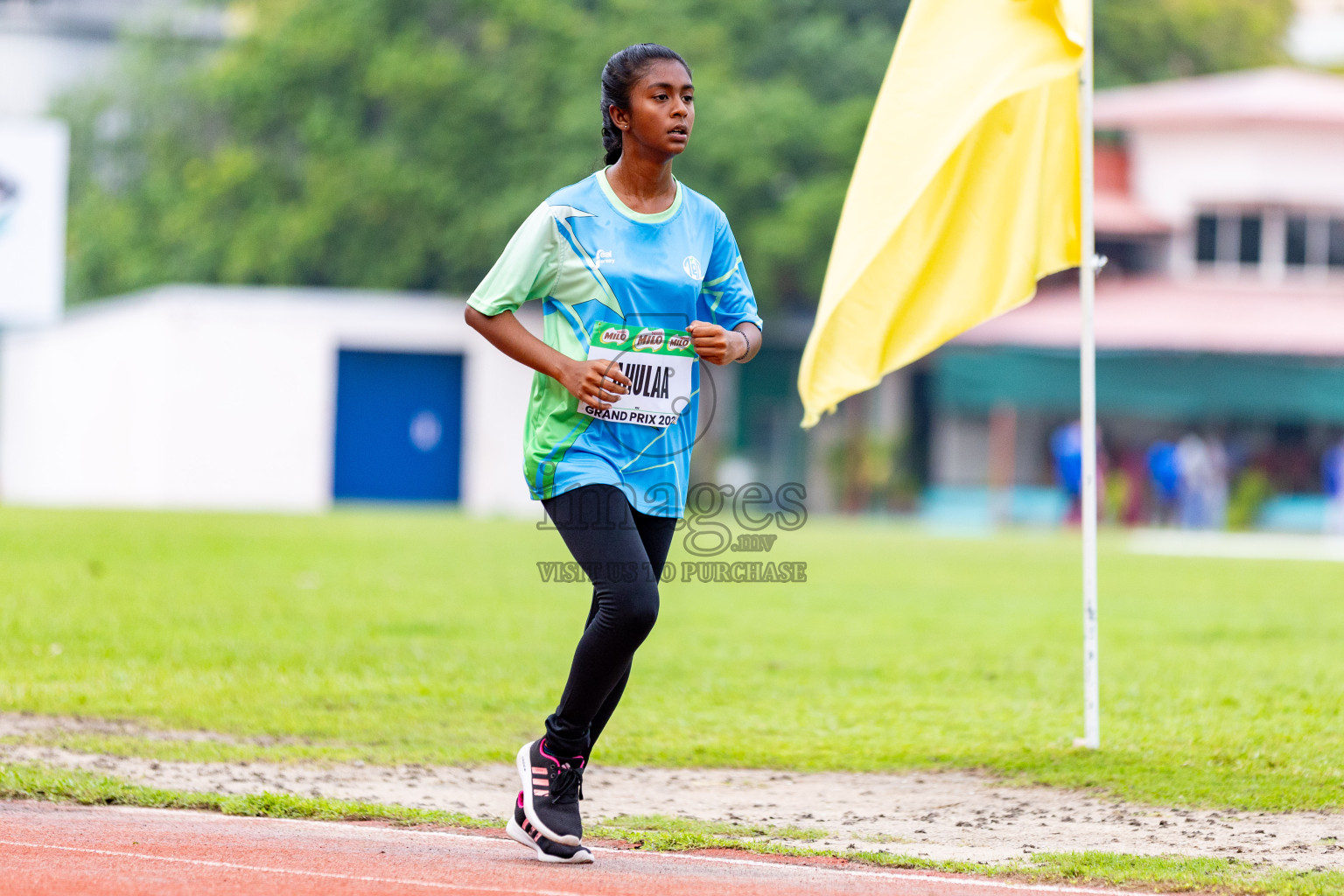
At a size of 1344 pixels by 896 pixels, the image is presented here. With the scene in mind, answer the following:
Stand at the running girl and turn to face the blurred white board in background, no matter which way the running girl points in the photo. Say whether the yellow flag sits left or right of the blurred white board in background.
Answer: right

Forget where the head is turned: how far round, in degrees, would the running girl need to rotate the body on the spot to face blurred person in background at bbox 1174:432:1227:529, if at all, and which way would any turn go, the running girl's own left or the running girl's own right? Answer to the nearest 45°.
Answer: approximately 135° to the running girl's own left

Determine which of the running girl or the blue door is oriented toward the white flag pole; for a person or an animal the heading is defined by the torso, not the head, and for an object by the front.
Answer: the blue door

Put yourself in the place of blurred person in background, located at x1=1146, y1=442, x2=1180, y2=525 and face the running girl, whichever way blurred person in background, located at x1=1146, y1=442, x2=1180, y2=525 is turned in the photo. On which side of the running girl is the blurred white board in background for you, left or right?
right

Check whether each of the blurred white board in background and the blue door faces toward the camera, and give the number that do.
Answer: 2

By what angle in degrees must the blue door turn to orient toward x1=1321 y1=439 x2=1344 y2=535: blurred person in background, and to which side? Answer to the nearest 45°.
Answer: approximately 45° to its left

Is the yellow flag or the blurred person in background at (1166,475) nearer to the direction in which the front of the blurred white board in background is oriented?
the yellow flag

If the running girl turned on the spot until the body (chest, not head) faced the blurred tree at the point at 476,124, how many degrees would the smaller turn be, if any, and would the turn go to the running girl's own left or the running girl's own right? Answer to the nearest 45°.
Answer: approximately 135° to the running girl's own left

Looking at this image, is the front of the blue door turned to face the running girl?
yes

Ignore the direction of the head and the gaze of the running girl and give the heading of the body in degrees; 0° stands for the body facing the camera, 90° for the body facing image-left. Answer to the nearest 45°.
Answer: approximately 315°

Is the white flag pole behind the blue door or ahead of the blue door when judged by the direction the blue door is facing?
ahead

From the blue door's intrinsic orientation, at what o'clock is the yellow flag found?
The yellow flag is roughly at 12 o'clock from the blue door.

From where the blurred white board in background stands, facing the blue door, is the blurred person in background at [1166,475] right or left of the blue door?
right

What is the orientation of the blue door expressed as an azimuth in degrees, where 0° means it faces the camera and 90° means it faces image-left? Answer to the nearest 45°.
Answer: approximately 0°
